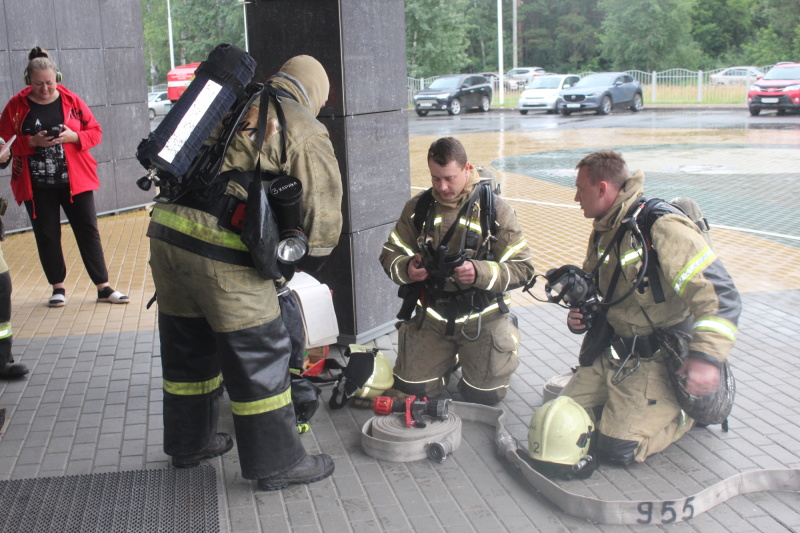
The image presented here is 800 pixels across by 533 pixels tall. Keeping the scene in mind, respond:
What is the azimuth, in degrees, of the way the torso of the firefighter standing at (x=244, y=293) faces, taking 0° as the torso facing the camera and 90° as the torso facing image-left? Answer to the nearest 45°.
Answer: approximately 225°

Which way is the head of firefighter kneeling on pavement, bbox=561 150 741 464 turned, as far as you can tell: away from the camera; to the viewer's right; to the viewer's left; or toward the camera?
to the viewer's left

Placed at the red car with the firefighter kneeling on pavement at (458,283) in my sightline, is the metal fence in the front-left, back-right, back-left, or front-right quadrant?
back-right

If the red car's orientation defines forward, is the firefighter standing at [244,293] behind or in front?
in front

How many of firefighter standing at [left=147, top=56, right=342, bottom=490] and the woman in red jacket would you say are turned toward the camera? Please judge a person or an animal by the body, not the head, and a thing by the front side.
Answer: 1

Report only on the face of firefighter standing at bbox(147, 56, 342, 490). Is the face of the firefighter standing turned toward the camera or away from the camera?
away from the camera

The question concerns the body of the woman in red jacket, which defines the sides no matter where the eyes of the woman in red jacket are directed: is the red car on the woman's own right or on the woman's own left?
on the woman's own left

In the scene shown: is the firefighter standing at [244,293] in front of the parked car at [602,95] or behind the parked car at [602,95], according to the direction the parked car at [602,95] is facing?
in front

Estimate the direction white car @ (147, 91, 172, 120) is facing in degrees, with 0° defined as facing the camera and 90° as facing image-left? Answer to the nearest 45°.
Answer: approximately 45°
